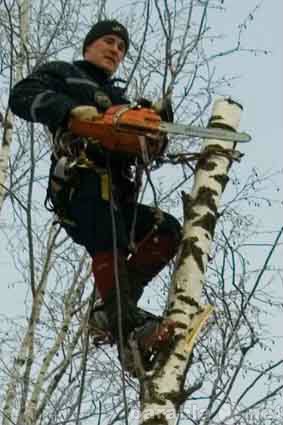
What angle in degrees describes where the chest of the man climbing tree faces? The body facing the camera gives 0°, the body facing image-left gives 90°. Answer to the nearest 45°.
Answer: approximately 315°

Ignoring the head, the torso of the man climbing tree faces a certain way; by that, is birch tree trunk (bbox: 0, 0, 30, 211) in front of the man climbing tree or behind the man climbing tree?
behind
